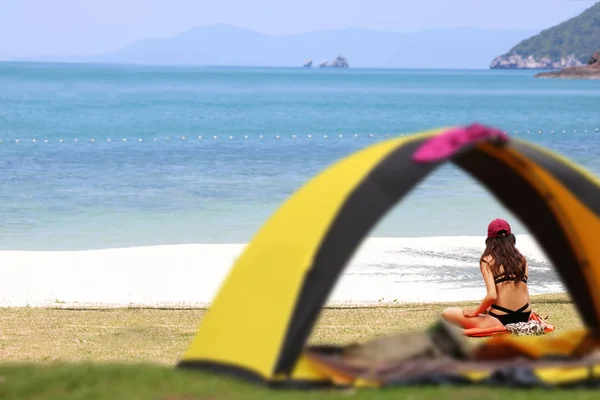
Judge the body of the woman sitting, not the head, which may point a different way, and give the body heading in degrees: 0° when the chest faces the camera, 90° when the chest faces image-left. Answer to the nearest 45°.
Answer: approximately 135°

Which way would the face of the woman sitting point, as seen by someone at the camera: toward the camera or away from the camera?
away from the camera
